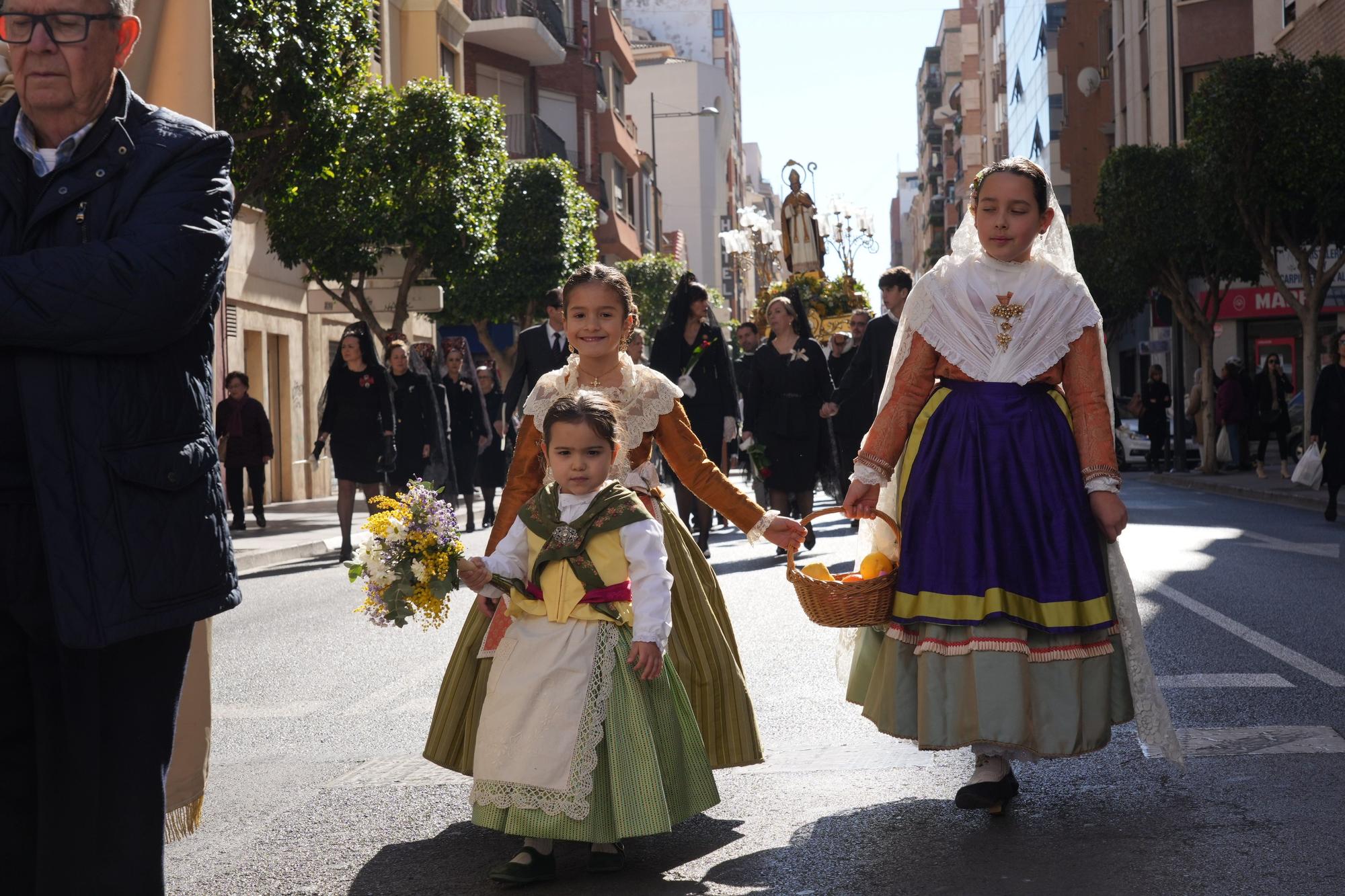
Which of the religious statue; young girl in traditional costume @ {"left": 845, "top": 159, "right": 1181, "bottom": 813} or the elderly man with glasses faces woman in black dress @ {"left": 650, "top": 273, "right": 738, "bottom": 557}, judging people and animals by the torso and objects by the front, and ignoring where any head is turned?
the religious statue

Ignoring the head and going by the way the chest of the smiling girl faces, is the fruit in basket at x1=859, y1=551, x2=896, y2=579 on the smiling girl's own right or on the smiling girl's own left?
on the smiling girl's own left

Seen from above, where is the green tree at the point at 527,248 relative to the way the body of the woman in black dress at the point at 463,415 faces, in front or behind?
behind

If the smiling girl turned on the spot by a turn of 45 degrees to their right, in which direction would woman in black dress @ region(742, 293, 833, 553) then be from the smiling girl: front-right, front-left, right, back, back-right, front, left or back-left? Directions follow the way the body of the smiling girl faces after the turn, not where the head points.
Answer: back-right

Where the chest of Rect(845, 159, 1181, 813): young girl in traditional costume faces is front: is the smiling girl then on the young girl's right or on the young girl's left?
on the young girl's right

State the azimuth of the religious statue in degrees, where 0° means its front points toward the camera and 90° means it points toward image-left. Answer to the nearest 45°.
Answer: approximately 0°

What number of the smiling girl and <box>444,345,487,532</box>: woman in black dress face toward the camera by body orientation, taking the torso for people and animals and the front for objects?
2

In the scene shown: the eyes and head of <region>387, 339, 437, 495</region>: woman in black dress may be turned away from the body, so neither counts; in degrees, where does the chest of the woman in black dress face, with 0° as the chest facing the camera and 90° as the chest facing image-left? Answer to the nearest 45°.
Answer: approximately 0°
